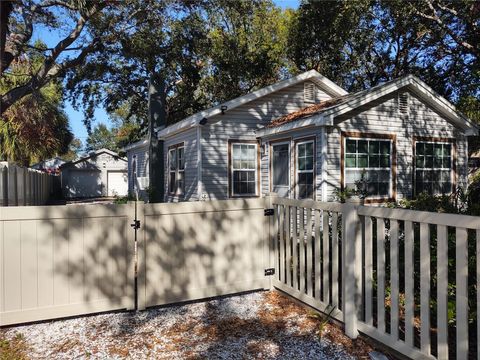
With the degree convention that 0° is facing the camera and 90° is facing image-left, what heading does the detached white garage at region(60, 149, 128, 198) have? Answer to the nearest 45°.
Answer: approximately 0°

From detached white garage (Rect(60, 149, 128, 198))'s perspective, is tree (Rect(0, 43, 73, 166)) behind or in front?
in front

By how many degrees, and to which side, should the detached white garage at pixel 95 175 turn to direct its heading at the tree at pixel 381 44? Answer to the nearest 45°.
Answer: approximately 45° to its left

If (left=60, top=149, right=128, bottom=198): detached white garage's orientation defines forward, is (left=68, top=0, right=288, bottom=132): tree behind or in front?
in front

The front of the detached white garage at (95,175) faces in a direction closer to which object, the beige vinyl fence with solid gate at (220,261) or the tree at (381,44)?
the beige vinyl fence with solid gate

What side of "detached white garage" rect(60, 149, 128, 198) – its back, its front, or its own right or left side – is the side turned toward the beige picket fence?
front

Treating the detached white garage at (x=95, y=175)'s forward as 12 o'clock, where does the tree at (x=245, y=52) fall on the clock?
The tree is roughly at 11 o'clock from the detached white garage.

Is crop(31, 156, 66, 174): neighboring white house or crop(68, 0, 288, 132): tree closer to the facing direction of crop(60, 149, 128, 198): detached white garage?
the tree

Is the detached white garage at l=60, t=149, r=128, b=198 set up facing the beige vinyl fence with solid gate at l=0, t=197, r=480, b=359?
yes

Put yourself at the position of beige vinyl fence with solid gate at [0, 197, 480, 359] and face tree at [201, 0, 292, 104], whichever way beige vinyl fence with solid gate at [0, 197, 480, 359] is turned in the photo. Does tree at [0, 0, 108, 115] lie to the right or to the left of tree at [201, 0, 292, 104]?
left

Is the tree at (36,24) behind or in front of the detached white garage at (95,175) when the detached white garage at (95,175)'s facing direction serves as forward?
in front

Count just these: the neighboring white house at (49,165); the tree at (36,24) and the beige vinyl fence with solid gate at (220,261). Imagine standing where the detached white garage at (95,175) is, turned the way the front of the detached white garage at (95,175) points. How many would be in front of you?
2
